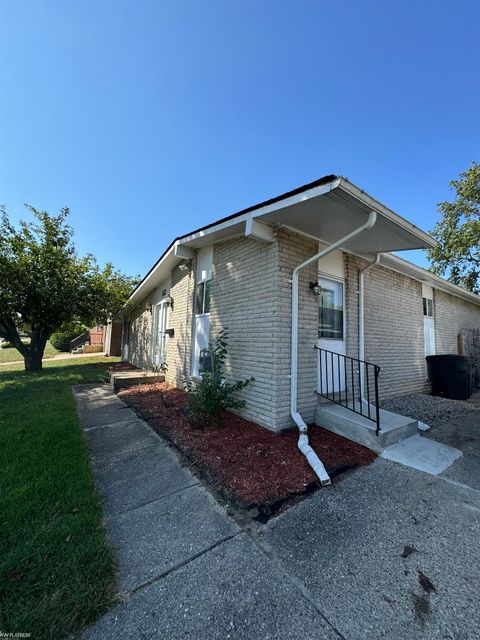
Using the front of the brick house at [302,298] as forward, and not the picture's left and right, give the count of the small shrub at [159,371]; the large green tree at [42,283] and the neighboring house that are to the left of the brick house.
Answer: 0

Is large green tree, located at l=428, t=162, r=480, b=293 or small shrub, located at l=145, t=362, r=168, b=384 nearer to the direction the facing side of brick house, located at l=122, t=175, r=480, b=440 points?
the small shrub

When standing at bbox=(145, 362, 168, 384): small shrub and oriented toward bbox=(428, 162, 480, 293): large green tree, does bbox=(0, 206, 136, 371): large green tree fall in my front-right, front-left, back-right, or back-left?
back-left

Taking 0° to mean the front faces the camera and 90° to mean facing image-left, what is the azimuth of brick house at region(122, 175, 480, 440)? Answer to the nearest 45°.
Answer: approximately 45°

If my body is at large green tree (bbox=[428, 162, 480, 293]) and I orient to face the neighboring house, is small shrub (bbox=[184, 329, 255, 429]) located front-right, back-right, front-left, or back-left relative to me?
front-left

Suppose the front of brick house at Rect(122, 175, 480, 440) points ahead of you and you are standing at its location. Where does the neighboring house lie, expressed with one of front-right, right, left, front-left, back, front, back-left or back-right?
right

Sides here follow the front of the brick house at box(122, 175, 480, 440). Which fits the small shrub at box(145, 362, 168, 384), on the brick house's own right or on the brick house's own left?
on the brick house's own right

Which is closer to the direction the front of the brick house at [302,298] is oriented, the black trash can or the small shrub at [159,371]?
the small shrub

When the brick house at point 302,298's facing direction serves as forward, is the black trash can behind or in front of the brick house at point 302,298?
behind

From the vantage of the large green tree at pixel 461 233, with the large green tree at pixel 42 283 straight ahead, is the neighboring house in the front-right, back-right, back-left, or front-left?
front-right

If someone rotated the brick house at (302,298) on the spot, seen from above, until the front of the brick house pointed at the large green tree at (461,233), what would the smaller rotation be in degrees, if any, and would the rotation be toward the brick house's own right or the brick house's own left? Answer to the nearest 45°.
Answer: approximately 180°

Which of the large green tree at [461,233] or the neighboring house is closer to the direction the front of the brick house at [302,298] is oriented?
the neighboring house
